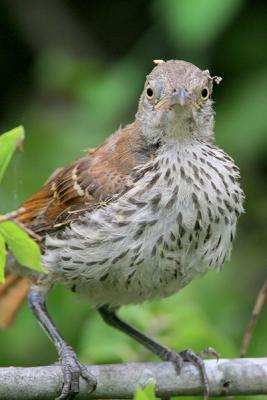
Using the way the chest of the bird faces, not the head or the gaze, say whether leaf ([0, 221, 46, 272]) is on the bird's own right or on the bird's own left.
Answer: on the bird's own right

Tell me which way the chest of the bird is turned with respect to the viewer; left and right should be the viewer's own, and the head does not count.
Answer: facing the viewer and to the right of the viewer

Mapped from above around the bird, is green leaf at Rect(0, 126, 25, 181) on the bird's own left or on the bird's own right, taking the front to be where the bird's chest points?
on the bird's own right
